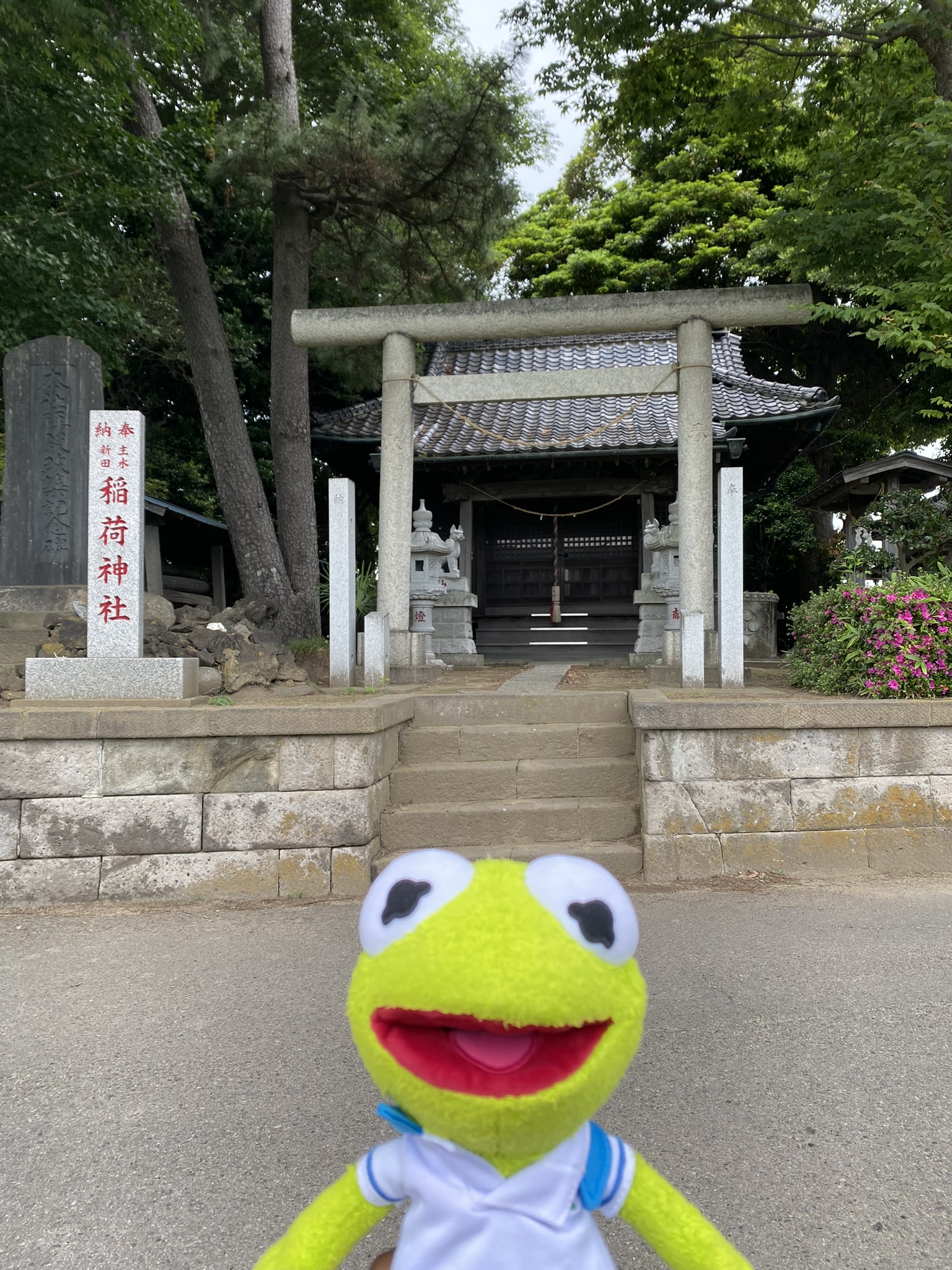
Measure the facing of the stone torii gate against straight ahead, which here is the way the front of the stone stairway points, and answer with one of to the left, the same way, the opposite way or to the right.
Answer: the same way

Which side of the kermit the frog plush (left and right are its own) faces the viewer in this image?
front

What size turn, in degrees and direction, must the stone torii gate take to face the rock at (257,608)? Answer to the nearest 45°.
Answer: approximately 135° to its right

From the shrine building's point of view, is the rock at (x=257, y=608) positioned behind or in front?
in front

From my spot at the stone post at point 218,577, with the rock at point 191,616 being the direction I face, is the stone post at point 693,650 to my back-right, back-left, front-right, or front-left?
front-left

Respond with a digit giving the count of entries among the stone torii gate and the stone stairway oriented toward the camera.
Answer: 2

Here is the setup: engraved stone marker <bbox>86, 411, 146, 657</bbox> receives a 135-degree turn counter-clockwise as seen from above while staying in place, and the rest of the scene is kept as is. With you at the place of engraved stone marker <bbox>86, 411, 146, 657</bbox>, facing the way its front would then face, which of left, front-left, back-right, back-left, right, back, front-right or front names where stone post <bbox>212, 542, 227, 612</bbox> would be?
front-left

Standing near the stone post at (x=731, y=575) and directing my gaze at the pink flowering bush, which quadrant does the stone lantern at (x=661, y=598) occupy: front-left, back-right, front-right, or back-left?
back-left

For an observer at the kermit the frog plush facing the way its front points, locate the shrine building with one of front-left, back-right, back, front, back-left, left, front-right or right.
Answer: back

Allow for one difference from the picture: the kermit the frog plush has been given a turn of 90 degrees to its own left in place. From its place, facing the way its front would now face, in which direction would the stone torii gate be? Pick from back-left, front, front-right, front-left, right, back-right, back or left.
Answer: left

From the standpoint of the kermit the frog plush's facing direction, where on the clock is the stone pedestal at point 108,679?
The stone pedestal is roughly at 5 o'clock from the kermit the frog plush.

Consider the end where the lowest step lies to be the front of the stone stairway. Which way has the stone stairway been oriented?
toward the camera

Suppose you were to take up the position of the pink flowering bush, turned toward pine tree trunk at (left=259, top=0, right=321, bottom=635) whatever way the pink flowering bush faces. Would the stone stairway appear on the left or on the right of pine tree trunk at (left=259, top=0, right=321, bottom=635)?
left

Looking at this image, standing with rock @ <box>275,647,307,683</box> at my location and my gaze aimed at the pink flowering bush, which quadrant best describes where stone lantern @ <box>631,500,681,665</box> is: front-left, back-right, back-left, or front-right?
front-left

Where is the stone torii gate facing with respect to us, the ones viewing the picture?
facing the viewer
